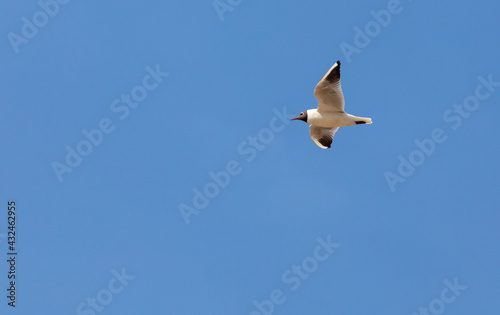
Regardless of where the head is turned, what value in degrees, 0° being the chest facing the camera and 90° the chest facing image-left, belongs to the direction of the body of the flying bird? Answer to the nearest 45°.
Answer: approximately 90°
